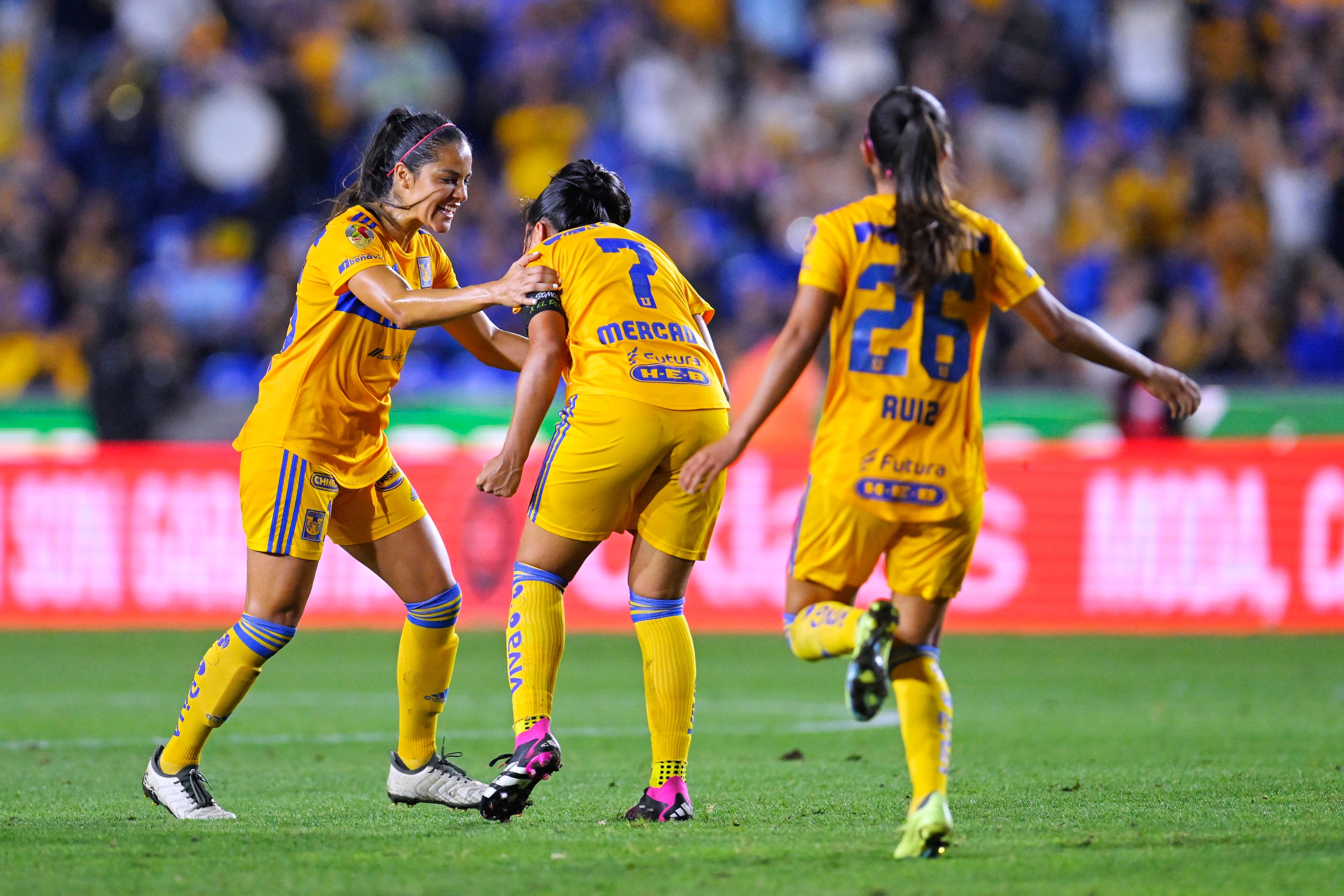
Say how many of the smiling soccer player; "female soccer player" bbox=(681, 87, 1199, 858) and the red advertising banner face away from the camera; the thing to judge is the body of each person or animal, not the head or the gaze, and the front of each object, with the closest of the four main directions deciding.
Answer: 1

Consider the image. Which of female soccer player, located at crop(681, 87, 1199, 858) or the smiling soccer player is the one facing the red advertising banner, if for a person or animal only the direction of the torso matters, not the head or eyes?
the female soccer player

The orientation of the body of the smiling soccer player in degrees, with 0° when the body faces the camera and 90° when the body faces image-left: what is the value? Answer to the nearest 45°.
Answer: approximately 315°

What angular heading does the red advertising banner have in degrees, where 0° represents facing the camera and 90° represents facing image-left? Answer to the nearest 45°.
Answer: approximately 0°

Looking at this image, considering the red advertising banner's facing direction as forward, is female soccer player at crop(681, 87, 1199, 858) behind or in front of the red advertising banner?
in front

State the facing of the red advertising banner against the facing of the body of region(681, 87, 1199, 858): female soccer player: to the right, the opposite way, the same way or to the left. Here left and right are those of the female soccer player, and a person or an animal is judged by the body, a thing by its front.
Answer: the opposite way

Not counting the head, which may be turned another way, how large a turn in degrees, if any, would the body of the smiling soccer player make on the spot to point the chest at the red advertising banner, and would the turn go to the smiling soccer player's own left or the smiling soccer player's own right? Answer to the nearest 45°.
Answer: approximately 90° to the smiling soccer player's own left

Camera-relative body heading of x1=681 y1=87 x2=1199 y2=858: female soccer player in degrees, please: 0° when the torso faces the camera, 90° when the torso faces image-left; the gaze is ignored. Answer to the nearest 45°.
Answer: approximately 180°

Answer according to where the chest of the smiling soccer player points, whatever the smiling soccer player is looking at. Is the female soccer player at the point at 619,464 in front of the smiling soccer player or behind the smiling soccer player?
in front

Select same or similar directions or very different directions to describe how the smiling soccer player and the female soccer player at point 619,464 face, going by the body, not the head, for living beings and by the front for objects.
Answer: very different directions

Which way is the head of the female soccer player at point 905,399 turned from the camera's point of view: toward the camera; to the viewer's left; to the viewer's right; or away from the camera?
away from the camera

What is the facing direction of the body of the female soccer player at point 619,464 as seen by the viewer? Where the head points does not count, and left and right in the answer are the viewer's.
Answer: facing away from the viewer and to the left of the viewer

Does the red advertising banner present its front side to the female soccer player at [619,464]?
yes

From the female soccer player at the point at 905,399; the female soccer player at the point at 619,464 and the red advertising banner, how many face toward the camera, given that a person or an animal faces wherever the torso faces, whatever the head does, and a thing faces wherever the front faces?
1

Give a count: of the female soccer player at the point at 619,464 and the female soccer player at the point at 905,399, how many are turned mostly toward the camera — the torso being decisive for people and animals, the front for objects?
0

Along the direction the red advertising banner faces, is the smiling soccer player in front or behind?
in front

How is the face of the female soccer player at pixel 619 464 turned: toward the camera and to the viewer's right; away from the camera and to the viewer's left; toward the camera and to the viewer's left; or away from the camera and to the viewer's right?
away from the camera and to the viewer's left

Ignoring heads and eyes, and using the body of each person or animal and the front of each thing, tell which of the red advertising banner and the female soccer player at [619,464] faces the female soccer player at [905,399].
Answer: the red advertising banner
